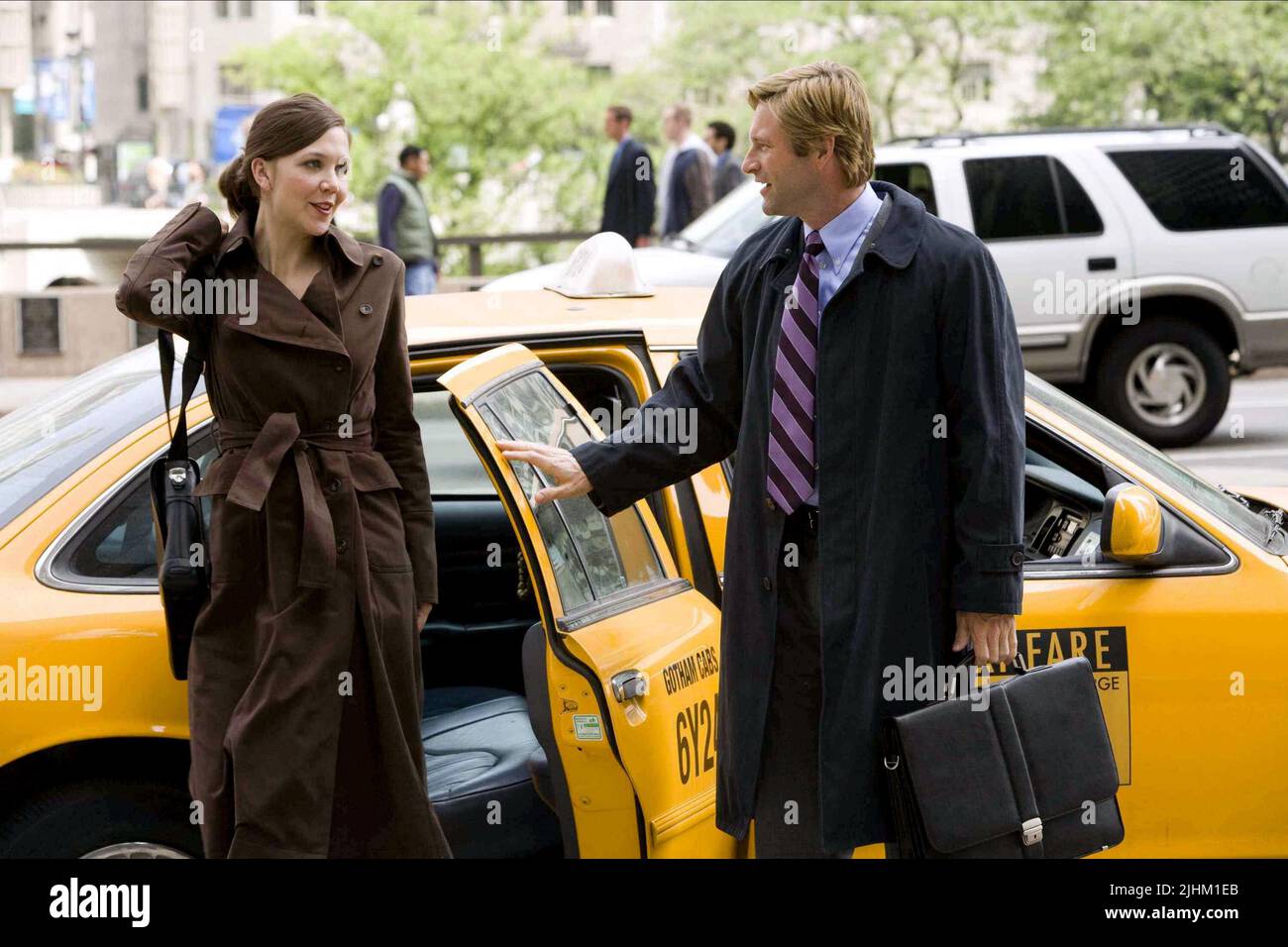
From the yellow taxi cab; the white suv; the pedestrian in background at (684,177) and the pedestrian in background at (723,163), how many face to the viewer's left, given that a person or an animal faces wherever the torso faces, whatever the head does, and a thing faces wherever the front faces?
3

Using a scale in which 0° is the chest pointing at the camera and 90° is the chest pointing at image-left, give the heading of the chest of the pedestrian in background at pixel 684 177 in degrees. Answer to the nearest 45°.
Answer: approximately 90°

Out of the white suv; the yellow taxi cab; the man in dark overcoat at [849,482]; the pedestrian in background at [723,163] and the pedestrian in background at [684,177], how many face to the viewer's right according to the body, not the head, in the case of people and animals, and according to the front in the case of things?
1

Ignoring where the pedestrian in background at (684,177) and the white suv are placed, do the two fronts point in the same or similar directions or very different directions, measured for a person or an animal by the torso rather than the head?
same or similar directions

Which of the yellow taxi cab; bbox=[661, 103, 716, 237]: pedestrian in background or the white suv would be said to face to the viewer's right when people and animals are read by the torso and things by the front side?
the yellow taxi cab

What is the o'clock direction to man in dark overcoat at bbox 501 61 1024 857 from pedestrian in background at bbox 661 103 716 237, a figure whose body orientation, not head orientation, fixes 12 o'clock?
The man in dark overcoat is roughly at 9 o'clock from the pedestrian in background.

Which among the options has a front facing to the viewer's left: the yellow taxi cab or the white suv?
the white suv

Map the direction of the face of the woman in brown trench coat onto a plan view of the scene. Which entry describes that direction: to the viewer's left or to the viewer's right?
to the viewer's right

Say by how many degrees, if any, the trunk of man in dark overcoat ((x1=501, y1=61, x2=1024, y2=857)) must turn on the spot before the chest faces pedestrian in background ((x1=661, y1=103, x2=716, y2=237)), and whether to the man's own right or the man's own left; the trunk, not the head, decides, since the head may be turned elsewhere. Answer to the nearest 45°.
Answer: approximately 135° to the man's own right

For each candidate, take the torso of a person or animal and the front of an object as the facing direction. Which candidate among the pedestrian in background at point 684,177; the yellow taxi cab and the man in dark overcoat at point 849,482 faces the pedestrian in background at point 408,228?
the pedestrian in background at point 684,177

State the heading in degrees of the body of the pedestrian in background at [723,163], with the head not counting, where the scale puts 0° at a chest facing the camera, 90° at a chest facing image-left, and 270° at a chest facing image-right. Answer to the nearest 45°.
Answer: approximately 90°

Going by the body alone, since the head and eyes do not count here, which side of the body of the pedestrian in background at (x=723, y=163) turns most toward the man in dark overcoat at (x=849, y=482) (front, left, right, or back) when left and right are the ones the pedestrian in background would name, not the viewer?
left

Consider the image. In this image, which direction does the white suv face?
to the viewer's left

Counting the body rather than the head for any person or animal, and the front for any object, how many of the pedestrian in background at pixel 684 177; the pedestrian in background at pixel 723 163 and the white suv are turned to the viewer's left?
3

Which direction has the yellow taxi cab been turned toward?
to the viewer's right
